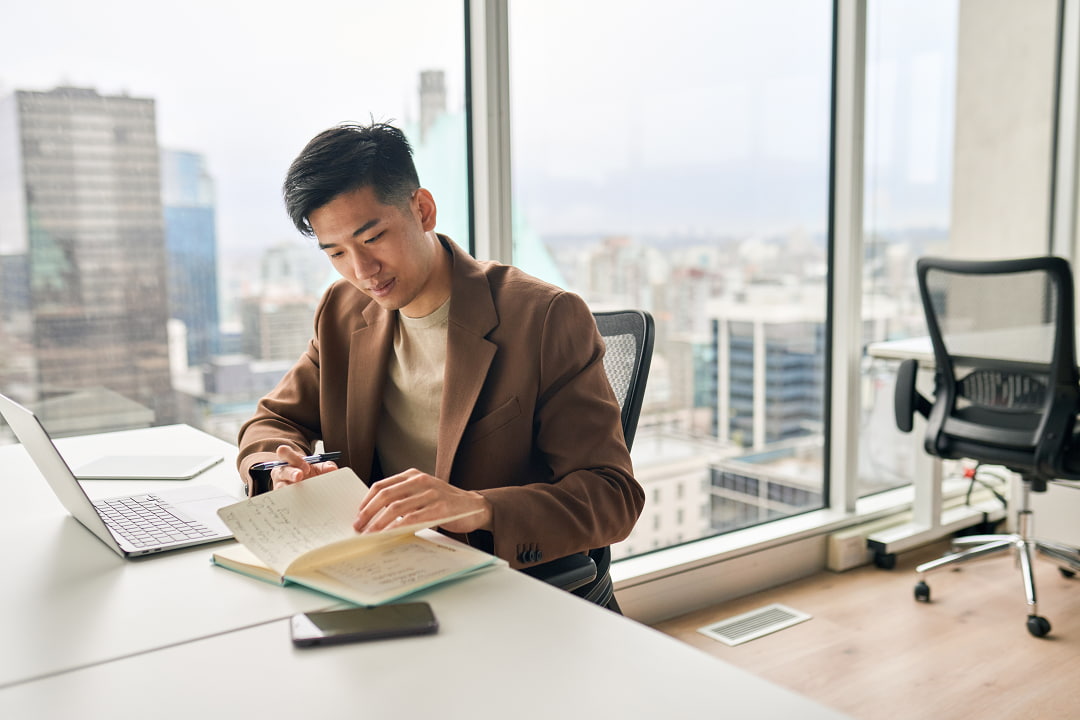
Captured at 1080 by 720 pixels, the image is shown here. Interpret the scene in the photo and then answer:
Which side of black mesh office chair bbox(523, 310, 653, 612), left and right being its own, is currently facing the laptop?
front

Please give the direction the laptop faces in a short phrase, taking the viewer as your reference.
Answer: facing away from the viewer and to the right of the viewer

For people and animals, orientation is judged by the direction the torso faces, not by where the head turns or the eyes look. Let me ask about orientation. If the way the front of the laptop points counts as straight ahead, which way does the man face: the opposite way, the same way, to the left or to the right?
the opposite way

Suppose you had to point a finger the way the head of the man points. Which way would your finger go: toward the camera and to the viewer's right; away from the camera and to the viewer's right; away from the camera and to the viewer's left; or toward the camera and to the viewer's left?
toward the camera and to the viewer's left

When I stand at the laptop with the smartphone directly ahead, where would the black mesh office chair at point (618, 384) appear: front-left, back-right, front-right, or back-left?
front-left

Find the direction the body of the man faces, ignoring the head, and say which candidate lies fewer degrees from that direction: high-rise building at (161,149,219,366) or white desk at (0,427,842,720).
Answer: the white desk

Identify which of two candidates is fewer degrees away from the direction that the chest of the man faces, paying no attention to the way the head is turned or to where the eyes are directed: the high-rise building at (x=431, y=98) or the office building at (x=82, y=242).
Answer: the office building

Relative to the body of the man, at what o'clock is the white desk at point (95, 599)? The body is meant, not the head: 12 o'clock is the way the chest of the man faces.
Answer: The white desk is roughly at 12 o'clock from the man.

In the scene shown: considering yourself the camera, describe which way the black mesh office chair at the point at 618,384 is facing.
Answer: facing the viewer and to the left of the viewer

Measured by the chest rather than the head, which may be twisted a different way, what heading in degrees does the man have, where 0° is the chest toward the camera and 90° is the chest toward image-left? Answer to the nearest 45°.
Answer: approximately 45°
